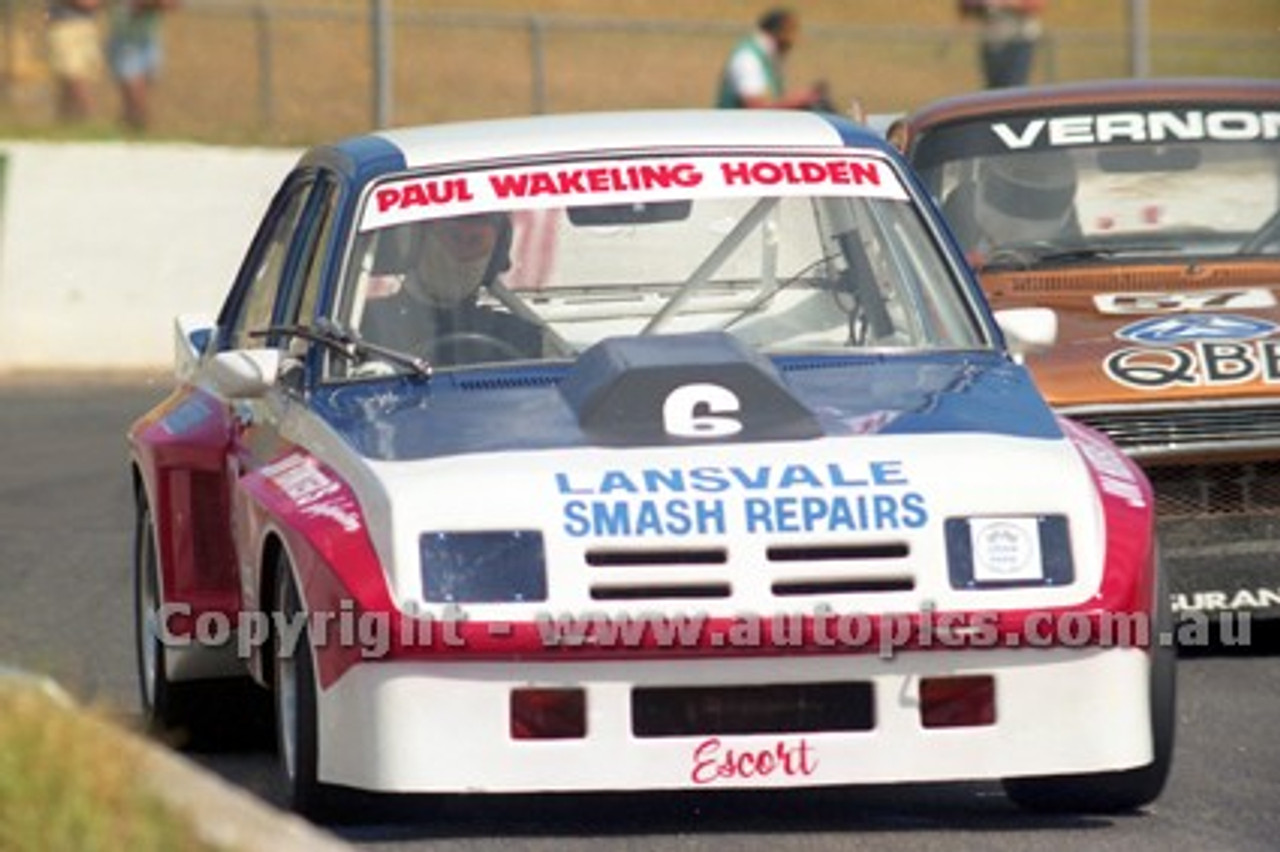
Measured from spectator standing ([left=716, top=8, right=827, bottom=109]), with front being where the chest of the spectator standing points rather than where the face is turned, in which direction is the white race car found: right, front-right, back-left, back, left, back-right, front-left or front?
right

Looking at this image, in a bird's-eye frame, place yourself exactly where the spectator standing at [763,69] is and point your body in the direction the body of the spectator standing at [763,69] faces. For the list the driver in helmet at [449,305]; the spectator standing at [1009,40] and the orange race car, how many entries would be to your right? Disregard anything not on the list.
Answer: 2

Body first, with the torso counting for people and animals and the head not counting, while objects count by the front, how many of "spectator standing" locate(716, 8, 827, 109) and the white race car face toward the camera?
1

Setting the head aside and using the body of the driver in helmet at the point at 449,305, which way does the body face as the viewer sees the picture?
toward the camera

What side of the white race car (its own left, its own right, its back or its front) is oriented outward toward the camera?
front

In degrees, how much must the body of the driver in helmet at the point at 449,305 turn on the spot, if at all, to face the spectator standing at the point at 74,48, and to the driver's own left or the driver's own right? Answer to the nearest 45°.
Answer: approximately 180°

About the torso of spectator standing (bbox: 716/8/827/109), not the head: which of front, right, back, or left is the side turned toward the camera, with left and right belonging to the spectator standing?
right

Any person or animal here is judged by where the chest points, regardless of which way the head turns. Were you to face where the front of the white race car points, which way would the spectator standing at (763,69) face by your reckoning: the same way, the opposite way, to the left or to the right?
to the left

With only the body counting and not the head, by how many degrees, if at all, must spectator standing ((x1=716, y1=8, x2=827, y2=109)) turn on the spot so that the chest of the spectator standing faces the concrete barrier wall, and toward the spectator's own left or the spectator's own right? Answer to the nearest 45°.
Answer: approximately 135° to the spectator's own right

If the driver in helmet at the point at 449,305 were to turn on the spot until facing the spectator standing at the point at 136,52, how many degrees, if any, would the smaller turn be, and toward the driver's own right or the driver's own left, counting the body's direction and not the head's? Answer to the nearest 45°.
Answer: approximately 180°

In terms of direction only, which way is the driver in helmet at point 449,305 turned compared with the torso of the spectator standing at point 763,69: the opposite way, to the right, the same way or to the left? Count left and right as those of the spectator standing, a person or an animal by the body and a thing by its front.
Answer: to the right

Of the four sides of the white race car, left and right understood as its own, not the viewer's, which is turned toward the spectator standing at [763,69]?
back

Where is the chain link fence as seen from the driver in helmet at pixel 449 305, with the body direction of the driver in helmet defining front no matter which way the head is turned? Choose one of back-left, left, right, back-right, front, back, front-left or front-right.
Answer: back
